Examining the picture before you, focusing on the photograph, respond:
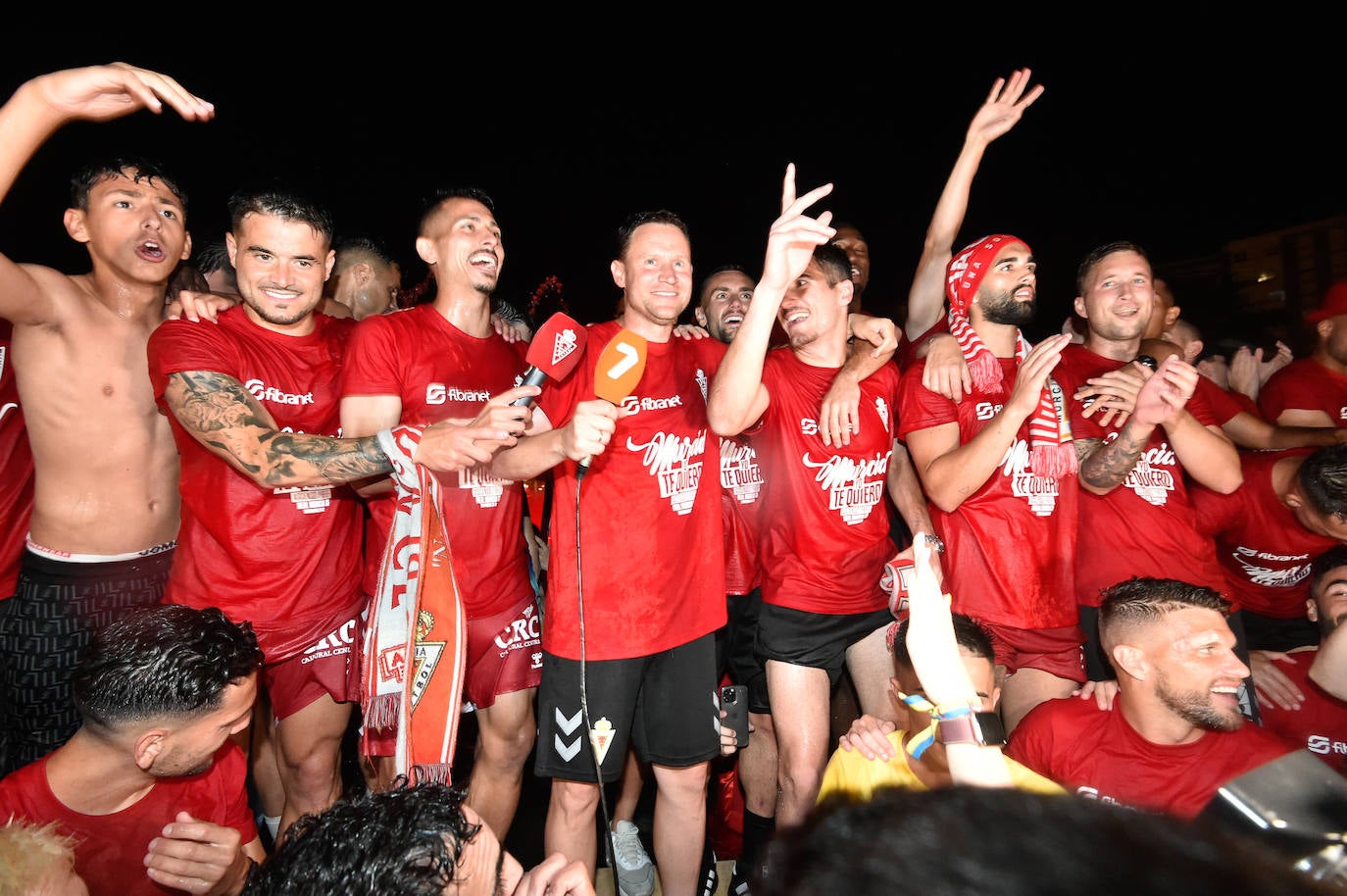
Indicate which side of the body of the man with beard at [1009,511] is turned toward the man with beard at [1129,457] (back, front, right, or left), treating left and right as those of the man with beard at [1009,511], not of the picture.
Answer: left

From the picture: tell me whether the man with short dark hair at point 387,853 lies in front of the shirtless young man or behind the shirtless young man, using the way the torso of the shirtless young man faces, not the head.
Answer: in front

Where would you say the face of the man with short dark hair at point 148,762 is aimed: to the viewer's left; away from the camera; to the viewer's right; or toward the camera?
to the viewer's right

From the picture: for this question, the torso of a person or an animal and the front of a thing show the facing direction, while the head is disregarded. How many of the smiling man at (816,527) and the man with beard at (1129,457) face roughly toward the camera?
2

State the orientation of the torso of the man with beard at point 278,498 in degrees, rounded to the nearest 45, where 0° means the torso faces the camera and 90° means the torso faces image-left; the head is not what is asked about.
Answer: approximately 315°

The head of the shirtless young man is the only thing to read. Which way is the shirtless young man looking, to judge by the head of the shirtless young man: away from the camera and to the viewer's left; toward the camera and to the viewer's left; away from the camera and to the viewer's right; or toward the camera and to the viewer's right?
toward the camera and to the viewer's right

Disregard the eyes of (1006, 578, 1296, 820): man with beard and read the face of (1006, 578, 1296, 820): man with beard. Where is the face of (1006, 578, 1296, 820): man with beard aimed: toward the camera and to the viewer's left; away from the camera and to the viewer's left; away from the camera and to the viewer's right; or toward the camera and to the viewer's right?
toward the camera and to the viewer's right

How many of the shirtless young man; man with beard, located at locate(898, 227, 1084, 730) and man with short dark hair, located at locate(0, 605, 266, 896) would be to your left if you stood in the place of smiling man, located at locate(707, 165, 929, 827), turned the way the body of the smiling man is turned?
1

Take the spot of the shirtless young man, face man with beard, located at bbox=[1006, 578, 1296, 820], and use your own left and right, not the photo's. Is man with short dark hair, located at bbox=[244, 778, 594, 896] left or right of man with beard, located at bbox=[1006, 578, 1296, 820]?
right

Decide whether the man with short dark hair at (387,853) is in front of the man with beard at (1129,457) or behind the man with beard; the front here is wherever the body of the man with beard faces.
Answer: in front
